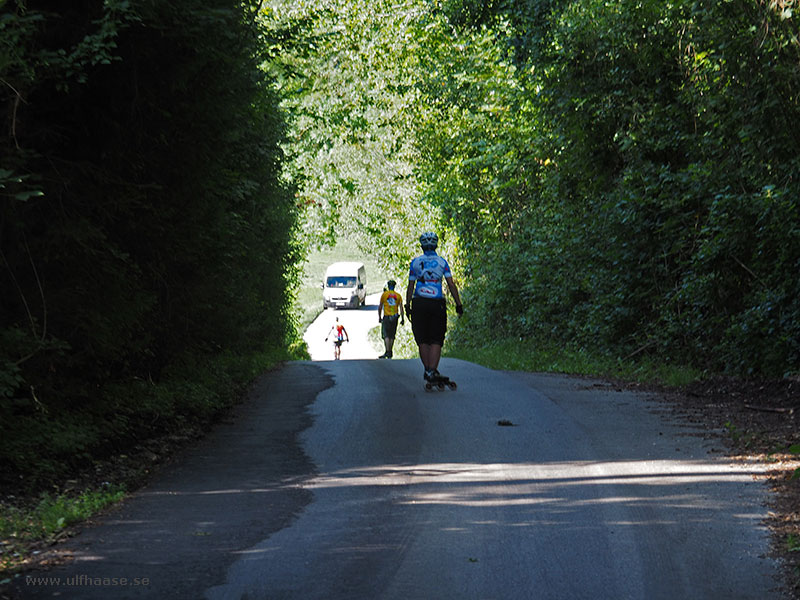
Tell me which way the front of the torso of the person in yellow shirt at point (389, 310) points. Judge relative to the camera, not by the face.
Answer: away from the camera

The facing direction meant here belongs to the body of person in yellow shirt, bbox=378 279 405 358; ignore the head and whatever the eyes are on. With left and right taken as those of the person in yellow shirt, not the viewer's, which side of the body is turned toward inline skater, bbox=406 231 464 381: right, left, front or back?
back

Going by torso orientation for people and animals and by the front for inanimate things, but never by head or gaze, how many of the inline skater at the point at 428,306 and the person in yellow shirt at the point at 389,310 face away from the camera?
2

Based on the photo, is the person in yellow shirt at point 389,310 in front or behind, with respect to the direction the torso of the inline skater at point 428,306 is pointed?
in front

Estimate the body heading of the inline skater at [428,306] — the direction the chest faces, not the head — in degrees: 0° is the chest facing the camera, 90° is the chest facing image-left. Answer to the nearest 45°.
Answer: approximately 180°
